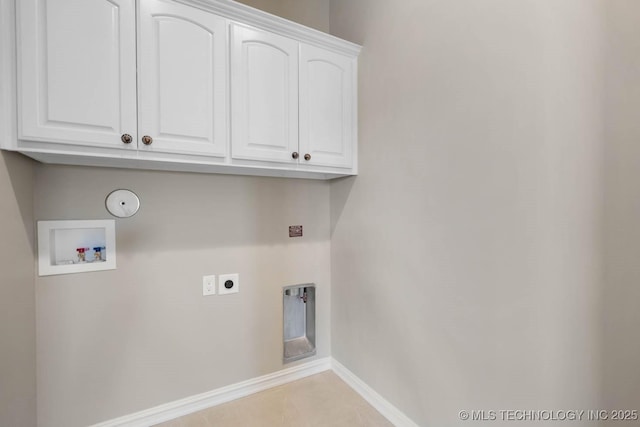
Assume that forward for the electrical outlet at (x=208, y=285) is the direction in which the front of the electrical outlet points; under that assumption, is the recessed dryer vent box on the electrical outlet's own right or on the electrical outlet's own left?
on the electrical outlet's own left

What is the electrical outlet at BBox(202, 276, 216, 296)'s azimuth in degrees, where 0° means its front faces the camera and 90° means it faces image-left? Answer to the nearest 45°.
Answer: approximately 0°

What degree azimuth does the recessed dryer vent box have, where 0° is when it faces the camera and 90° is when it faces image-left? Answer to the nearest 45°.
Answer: approximately 315°

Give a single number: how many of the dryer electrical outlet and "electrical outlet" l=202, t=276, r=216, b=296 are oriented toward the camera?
2

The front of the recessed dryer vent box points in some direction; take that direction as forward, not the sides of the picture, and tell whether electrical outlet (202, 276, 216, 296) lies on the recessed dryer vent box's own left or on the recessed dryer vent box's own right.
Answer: on the recessed dryer vent box's own right

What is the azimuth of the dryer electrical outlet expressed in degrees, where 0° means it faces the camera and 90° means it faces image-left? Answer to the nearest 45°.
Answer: approximately 0°
